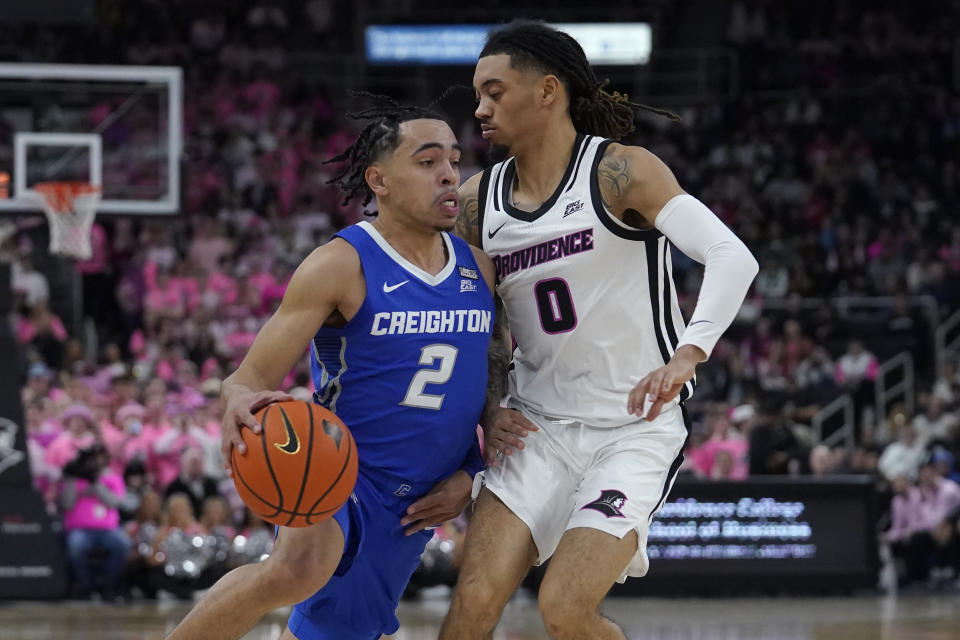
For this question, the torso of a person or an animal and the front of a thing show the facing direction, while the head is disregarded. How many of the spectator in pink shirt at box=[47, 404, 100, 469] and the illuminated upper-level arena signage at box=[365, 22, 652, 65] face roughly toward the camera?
2

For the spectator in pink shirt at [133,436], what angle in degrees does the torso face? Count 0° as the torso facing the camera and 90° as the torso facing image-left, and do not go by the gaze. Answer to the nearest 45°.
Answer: approximately 0°

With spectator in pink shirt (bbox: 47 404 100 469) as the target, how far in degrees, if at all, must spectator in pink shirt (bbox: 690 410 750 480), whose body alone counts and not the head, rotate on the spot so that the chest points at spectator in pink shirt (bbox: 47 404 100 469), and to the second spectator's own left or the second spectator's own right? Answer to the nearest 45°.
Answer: approximately 90° to the second spectator's own right

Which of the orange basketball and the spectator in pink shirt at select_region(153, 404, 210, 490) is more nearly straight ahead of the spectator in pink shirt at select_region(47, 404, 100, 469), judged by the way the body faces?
the orange basketball
